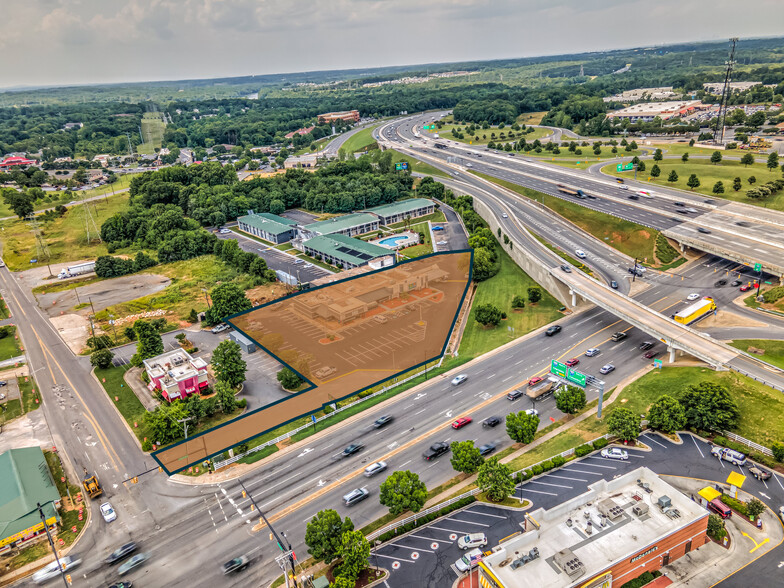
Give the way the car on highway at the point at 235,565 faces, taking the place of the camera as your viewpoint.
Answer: facing away from the viewer and to the right of the viewer
